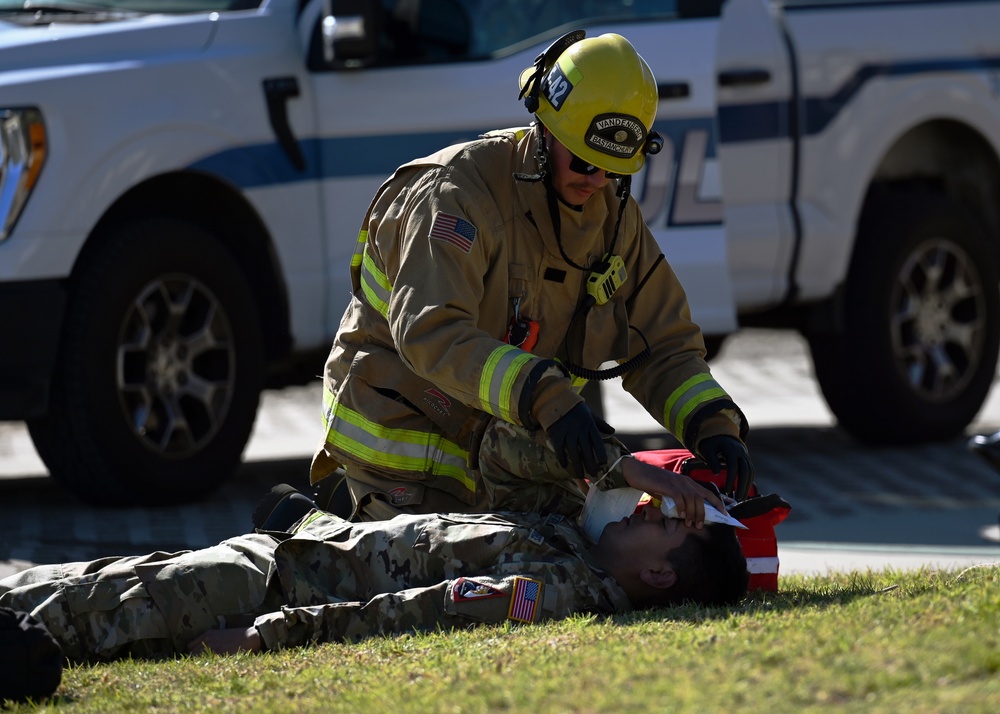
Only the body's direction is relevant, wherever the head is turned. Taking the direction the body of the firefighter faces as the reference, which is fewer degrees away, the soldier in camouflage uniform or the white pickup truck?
the soldier in camouflage uniform

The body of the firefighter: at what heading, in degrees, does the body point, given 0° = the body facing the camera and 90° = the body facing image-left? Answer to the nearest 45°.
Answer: approximately 315°

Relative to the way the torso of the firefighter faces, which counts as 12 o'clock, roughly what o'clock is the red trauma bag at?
The red trauma bag is roughly at 11 o'clock from the firefighter.

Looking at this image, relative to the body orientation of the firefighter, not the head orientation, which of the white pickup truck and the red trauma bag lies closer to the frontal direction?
the red trauma bag

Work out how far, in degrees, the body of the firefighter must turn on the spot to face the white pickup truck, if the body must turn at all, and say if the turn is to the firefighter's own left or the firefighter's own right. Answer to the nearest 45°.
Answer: approximately 135° to the firefighter's own left
